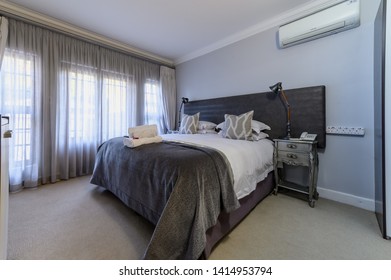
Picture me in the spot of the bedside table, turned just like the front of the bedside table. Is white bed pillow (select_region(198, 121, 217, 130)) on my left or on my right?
on my right

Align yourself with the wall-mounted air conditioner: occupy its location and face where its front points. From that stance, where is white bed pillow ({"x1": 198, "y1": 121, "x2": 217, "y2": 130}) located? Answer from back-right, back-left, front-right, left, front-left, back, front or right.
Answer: front-right

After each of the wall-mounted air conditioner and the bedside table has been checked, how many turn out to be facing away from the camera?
0

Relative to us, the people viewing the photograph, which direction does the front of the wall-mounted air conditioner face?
facing the viewer and to the left of the viewer

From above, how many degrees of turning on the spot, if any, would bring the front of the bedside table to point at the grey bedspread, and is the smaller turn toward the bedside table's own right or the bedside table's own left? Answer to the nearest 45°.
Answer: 0° — it already faces it

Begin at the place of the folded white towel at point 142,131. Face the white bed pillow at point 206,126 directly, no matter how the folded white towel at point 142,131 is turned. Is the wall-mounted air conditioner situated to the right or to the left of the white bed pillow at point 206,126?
right

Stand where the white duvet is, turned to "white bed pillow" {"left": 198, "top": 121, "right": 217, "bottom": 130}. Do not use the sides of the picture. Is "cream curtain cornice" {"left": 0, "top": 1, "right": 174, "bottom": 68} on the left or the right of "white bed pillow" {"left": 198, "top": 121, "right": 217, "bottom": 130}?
left

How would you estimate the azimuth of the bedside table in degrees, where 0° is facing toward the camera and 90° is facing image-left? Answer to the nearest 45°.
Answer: approximately 45°

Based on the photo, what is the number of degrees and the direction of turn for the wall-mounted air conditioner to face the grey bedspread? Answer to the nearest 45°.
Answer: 0° — it already faces it
